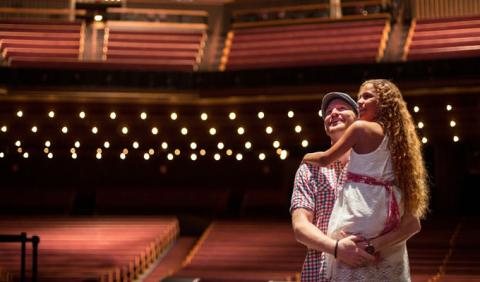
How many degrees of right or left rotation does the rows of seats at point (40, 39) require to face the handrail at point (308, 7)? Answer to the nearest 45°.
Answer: approximately 90° to its left

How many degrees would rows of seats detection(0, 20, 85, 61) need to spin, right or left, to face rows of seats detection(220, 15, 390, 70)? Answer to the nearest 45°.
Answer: approximately 90° to its left

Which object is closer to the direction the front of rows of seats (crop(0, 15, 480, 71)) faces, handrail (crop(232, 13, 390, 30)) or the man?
the man

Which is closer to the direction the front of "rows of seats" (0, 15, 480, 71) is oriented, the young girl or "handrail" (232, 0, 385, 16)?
the young girl

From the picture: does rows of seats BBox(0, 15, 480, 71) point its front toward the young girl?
yes

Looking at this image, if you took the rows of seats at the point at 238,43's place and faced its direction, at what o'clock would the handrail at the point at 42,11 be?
The handrail is roughly at 3 o'clock from the rows of seats.

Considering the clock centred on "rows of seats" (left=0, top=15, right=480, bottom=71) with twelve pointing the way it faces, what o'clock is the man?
The man is roughly at 12 o'clock from the rows of seats.

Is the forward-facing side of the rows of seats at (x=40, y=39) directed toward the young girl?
yes
